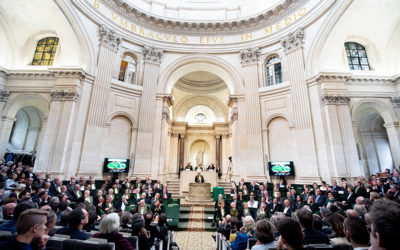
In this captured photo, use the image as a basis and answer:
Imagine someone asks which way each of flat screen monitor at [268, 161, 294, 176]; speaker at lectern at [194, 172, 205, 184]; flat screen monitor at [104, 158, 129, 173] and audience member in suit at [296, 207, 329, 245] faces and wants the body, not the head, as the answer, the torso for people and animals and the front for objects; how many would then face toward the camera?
3

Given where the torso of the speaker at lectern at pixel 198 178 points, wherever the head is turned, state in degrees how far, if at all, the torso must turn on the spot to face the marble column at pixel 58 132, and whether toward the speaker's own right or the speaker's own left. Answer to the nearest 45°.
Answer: approximately 90° to the speaker's own right

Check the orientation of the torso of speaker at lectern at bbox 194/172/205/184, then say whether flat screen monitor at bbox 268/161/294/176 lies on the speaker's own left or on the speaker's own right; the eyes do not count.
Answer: on the speaker's own left

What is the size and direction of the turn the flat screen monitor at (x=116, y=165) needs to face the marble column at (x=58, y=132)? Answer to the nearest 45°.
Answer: approximately 90° to its right

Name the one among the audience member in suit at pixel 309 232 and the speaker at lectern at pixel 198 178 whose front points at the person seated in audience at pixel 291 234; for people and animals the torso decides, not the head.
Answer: the speaker at lectern

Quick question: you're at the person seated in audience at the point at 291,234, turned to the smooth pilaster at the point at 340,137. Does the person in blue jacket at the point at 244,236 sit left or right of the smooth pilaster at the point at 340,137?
left

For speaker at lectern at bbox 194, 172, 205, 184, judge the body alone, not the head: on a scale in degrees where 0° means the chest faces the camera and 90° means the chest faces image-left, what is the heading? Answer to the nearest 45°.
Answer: approximately 0°

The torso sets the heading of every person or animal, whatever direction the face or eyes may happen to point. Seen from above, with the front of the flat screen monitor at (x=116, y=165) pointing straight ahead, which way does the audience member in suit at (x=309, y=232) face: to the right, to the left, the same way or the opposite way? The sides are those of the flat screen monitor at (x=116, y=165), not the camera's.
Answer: the opposite way
